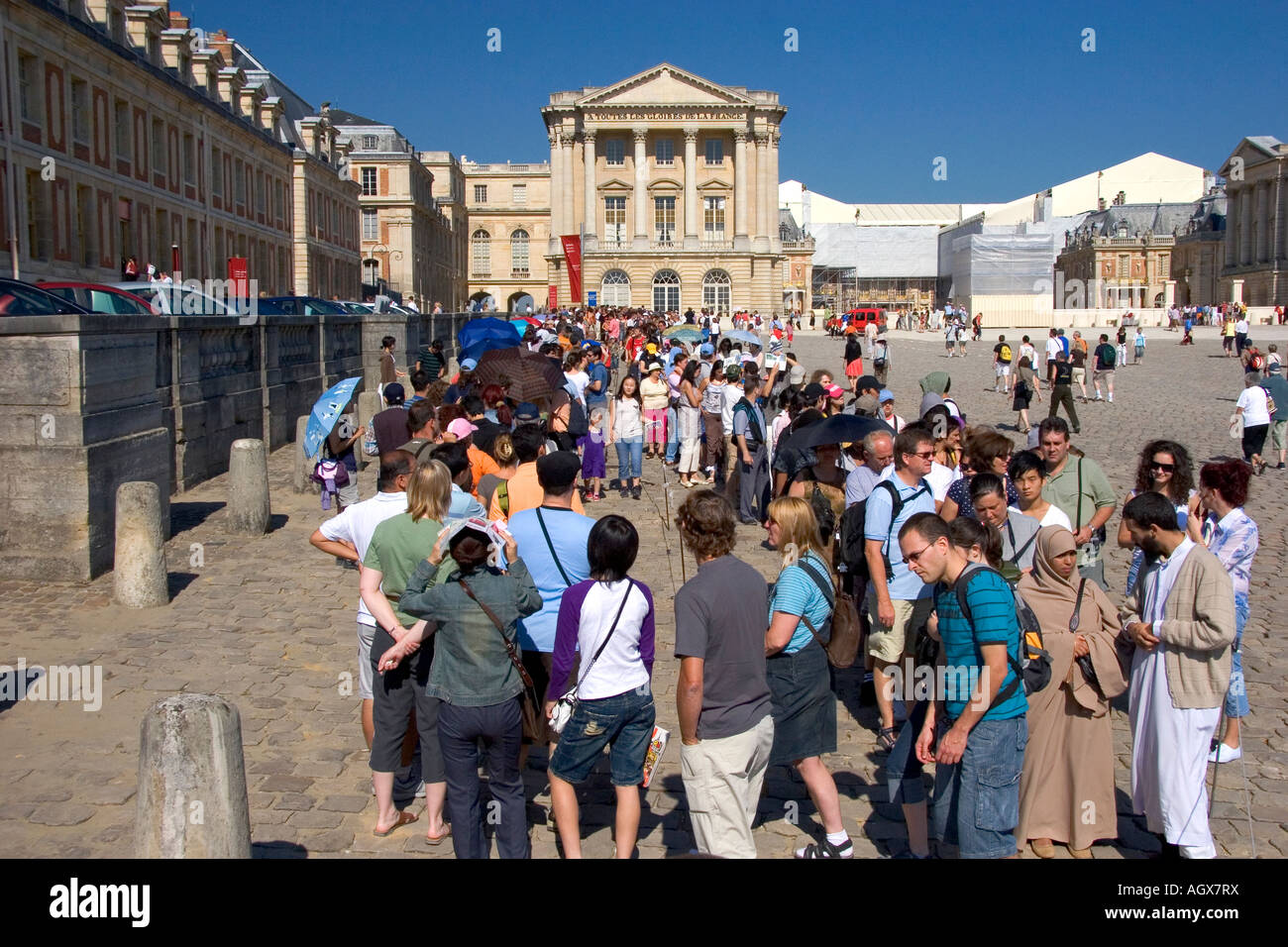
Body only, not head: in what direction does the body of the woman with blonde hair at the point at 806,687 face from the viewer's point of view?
to the viewer's left

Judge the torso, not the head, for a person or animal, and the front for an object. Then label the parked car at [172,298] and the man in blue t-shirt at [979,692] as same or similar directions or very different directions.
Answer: very different directions

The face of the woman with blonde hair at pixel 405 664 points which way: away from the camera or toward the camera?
away from the camera

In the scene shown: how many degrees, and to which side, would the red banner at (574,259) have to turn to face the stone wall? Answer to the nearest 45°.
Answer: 0° — it already faces it

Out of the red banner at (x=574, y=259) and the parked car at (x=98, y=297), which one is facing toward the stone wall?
the red banner
